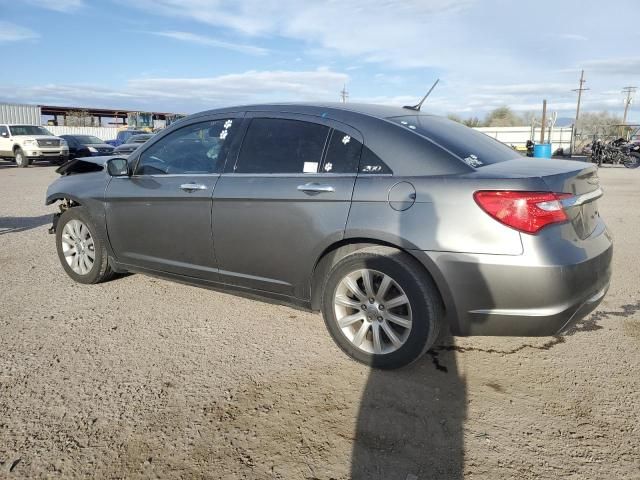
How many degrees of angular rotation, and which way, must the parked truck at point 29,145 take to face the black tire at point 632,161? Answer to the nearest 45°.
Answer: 0° — it already faces it

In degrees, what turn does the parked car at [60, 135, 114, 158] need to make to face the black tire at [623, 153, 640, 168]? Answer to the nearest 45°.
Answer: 0° — it already faces it

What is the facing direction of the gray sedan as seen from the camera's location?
facing away from the viewer and to the left of the viewer

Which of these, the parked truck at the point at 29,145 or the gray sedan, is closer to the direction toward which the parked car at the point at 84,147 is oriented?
the gray sedan

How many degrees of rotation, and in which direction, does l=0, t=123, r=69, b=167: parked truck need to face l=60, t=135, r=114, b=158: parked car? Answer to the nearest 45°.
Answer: approximately 45° to its left

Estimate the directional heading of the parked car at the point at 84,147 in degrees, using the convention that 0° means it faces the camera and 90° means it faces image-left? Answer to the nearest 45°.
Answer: approximately 315°

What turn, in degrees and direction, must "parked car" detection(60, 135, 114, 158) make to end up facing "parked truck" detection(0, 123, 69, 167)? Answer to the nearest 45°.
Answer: approximately 135° to its right

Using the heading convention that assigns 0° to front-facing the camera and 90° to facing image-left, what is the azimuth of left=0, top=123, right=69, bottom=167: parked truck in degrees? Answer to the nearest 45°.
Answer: approximately 315°

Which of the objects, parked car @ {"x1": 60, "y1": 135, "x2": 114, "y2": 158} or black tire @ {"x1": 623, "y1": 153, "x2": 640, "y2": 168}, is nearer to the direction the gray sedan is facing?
the parked car
